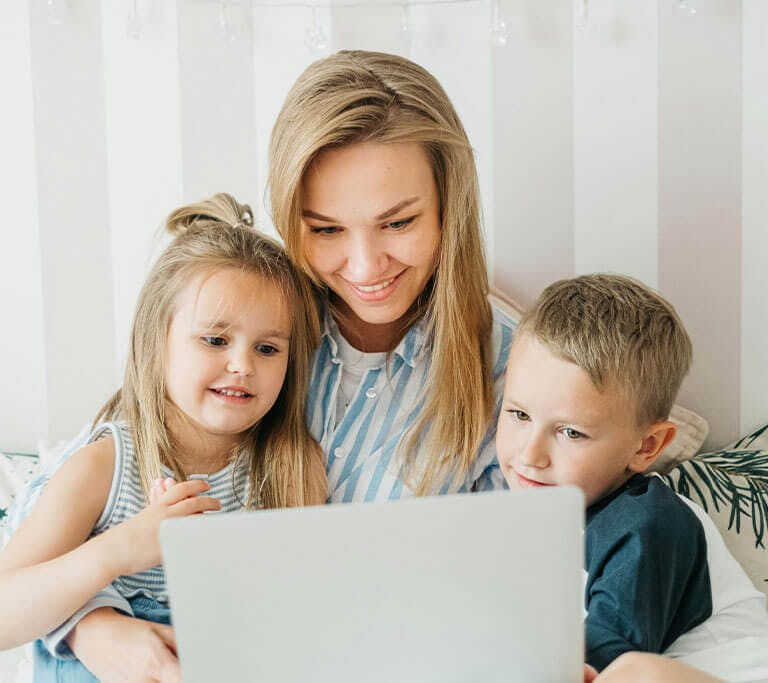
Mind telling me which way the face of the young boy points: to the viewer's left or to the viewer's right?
to the viewer's left

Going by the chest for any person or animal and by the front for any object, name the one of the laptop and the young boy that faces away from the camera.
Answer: the laptop

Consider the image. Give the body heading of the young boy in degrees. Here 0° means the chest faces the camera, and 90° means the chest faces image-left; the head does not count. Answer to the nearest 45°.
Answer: approximately 45°

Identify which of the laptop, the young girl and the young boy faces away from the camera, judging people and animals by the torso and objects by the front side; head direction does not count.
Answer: the laptop

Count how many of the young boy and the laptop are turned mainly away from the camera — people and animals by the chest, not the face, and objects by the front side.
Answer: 1

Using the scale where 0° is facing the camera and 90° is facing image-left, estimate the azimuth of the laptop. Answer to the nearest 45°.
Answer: approximately 180°
